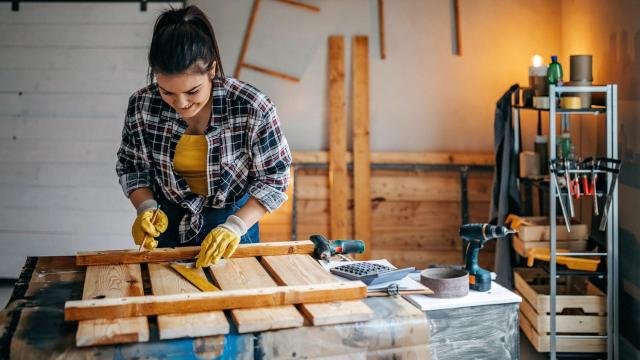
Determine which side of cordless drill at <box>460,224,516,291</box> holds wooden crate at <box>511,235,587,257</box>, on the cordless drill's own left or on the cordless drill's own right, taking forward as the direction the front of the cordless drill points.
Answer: on the cordless drill's own left

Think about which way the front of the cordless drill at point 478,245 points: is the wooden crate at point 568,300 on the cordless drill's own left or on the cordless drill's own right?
on the cordless drill's own left

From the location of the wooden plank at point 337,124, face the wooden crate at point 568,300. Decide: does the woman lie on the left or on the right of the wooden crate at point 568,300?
right

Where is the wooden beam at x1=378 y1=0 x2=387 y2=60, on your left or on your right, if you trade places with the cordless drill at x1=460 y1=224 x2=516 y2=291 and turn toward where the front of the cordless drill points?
on your left

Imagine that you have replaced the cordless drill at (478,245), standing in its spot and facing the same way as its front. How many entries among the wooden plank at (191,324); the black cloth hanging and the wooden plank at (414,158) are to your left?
2

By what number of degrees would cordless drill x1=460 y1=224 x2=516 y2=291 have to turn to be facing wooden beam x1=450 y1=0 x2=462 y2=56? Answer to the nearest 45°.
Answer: approximately 90° to its left
